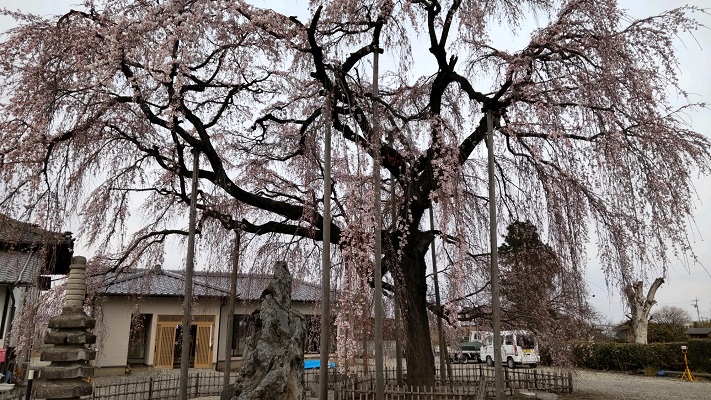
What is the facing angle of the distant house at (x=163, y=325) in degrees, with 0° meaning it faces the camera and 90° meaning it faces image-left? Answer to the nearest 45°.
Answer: approximately 0°

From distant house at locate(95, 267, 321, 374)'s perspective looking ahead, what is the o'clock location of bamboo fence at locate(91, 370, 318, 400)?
The bamboo fence is roughly at 12 o'clock from the distant house.

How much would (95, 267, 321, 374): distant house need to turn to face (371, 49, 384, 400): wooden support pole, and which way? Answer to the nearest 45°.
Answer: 0° — it already faces it

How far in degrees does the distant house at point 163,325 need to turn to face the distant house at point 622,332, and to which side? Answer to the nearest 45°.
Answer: approximately 90° to its left

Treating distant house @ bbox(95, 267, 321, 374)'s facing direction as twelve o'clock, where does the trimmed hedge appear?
The trimmed hedge is roughly at 9 o'clock from the distant house.

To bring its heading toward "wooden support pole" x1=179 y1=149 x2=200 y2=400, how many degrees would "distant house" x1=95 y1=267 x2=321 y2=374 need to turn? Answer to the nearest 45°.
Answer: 0° — it already faces it

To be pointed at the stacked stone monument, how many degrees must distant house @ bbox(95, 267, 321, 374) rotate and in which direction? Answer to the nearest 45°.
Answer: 0° — it already faces it
